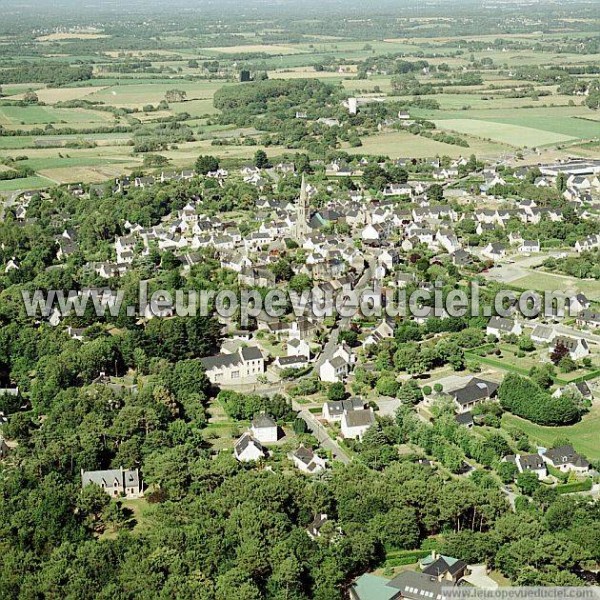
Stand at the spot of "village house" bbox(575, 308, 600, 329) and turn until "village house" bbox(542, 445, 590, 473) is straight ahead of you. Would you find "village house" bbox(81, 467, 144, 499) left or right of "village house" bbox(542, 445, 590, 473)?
right

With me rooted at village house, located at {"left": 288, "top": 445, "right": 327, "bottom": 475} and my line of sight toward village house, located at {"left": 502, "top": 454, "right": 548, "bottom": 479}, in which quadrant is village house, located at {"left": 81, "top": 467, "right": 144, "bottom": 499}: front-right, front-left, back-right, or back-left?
back-right

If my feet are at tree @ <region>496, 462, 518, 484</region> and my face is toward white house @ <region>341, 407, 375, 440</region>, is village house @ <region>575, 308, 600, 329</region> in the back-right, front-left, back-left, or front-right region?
front-right

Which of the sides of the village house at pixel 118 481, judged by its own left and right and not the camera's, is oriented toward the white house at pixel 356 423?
left

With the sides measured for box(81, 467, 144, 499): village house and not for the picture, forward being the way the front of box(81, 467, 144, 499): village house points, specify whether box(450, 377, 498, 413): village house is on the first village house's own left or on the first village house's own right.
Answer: on the first village house's own left

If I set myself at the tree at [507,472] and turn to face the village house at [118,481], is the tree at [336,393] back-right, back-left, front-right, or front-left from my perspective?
front-right

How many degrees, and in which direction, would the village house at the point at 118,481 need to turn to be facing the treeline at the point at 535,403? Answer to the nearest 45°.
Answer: approximately 90° to its left

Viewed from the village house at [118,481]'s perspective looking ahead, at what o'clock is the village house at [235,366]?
the village house at [235,366] is roughly at 7 o'clock from the village house at [118,481].

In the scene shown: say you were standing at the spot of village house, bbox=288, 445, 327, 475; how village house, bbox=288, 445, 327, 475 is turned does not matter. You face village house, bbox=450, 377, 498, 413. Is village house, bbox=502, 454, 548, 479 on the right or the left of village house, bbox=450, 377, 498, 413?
right
